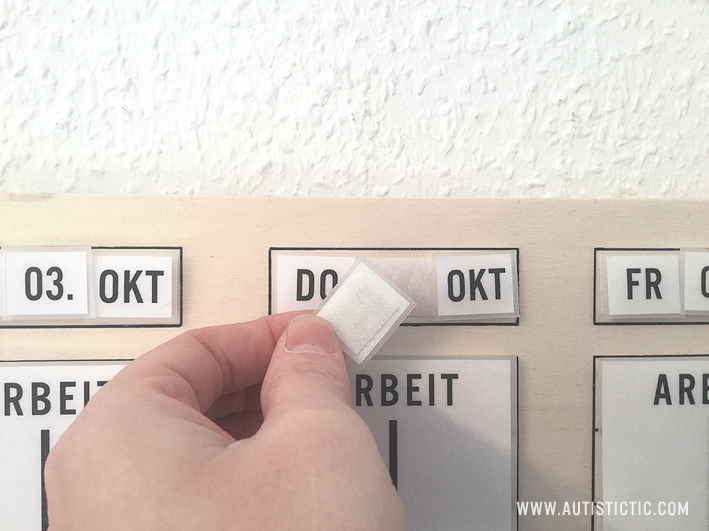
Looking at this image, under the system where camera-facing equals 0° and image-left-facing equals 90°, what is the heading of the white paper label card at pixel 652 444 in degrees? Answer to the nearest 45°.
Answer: approximately 0°

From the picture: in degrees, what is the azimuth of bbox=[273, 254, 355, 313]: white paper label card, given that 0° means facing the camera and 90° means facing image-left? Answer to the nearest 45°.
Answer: approximately 0°

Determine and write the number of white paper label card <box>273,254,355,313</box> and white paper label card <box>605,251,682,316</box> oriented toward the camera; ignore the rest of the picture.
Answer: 2
